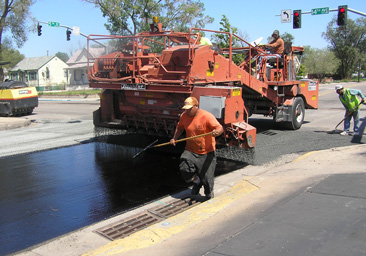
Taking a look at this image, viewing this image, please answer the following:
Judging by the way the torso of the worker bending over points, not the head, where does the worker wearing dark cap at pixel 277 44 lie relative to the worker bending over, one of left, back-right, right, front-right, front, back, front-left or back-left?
front-right

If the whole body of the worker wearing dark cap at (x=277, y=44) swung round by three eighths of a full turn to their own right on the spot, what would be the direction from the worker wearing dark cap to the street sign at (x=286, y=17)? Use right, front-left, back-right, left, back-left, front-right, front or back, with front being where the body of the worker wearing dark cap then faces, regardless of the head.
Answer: front

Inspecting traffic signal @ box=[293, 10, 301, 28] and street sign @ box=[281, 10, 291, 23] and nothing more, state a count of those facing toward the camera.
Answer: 2

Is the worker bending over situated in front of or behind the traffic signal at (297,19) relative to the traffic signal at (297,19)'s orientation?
in front

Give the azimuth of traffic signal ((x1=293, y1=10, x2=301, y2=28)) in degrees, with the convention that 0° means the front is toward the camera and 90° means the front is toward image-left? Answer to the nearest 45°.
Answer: approximately 0°

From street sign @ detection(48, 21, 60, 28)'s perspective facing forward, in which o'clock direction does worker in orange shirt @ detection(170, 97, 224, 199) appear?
The worker in orange shirt is roughly at 12 o'clock from the street sign.

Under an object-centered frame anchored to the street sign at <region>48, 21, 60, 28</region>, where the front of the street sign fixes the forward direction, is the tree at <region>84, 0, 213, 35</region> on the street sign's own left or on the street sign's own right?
on the street sign's own left

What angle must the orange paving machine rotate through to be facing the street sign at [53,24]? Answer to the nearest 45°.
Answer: approximately 90° to its right

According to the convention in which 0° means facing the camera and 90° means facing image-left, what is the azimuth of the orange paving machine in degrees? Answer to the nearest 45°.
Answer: approximately 45°

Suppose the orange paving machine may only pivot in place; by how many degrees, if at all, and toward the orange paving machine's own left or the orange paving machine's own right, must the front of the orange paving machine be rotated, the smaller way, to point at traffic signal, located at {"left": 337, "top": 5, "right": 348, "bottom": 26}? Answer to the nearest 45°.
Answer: approximately 180°

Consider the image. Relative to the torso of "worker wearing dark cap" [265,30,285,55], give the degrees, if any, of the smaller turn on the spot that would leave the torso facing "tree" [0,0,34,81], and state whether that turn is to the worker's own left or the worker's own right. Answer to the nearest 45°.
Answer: approximately 90° to the worker's own right

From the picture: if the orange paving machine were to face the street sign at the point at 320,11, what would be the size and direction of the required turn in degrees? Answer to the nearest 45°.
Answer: approximately 180°

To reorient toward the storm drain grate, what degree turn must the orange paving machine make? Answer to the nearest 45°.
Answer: approximately 45° to its left
